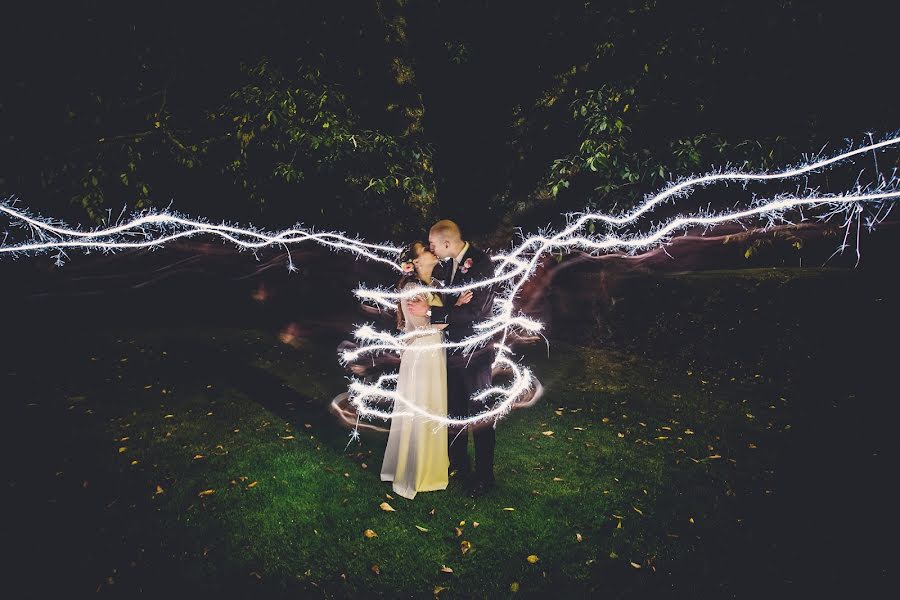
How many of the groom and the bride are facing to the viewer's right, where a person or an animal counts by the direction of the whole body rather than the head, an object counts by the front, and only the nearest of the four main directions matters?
1

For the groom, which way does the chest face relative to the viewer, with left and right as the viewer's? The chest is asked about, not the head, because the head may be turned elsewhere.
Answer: facing the viewer and to the left of the viewer

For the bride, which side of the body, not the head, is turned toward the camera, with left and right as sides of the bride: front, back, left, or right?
right

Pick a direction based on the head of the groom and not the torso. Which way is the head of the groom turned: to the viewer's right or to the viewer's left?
to the viewer's left

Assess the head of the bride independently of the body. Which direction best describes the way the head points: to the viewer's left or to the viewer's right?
to the viewer's right
